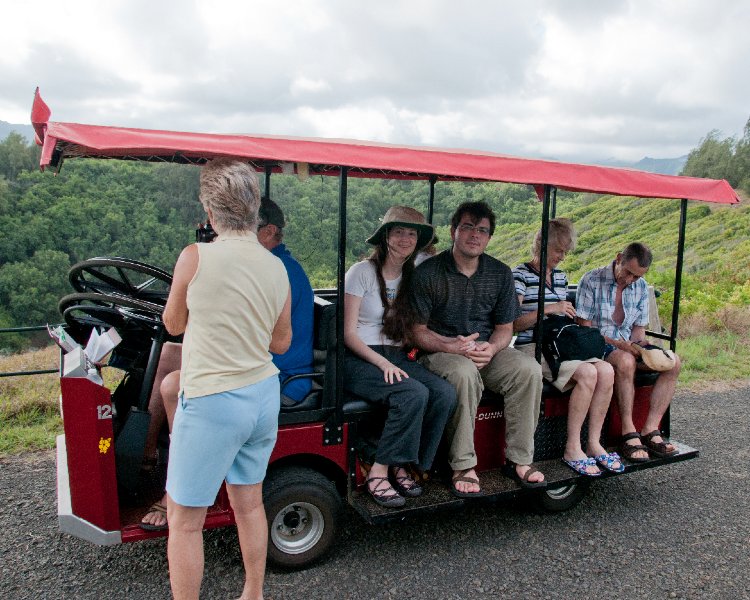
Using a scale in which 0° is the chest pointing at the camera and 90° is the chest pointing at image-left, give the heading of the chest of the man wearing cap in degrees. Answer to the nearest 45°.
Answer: approximately 90°

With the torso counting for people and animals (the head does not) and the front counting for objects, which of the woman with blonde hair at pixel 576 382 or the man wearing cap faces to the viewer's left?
the man wearing cap

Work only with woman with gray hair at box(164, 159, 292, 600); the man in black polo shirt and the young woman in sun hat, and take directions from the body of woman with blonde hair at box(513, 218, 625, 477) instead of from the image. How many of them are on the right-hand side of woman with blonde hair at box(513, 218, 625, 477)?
3

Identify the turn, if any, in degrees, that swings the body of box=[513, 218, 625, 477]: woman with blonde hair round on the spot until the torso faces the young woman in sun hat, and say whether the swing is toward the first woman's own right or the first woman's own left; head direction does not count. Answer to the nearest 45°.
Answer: approximately 90° to the first woman's own right

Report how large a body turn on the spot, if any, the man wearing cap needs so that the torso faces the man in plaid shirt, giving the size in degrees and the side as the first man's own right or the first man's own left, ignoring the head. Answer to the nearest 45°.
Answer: approximately 180°

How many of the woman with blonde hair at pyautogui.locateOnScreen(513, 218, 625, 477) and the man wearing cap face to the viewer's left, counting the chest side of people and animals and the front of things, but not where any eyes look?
1

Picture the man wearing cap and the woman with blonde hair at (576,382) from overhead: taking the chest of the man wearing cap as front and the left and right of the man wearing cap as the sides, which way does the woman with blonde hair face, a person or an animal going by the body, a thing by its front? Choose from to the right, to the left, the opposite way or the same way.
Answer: to the left

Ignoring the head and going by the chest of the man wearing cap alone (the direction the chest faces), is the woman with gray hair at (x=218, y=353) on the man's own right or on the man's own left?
on the man's own left

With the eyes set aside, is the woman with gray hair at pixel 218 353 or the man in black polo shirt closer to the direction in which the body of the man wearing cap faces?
the woman with gray hair

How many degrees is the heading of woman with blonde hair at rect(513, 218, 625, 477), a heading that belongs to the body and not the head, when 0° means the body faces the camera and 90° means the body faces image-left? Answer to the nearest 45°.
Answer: approximately 315°
